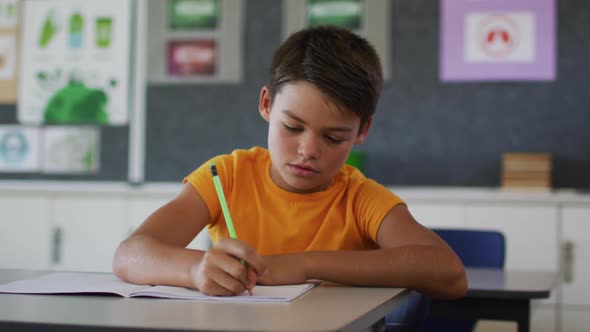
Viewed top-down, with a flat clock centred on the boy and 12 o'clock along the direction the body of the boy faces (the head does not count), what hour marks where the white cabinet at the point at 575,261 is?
The white cabinet is roughly at 7 o'clock from the boy.

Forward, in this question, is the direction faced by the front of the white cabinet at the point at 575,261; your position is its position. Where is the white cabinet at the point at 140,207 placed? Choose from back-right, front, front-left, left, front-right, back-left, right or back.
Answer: right

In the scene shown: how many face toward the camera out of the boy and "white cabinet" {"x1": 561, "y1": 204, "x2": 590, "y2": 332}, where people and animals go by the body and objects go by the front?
2

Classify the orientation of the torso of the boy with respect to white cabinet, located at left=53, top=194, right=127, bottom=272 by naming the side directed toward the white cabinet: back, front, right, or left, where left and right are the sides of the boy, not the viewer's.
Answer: back

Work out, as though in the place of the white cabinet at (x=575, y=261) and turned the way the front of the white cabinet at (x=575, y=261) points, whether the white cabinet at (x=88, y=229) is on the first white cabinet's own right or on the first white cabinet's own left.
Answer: on the first white cabinet's own right

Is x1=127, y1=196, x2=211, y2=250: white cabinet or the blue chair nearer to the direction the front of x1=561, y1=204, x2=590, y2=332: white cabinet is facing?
the blue chair

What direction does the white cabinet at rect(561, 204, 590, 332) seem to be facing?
toward the camera

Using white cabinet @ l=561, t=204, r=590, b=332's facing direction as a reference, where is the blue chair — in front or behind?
in front

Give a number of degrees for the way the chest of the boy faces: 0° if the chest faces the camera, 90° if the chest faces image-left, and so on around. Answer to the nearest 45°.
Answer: approximately 0°
